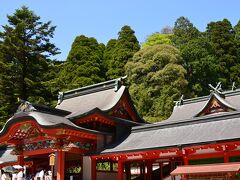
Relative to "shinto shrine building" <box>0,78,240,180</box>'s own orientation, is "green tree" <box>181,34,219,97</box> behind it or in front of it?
behind

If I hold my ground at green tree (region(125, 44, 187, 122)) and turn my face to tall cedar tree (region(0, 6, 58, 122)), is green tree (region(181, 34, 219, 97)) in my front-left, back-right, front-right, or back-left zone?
back-right

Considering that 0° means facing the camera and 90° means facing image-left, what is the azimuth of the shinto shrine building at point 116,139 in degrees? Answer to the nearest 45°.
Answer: approximately 45°

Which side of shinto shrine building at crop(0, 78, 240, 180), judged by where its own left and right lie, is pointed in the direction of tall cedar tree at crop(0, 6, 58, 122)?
right

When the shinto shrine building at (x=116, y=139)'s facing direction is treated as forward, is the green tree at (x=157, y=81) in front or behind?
behind
